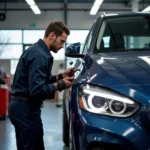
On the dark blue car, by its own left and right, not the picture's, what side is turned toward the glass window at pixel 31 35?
back

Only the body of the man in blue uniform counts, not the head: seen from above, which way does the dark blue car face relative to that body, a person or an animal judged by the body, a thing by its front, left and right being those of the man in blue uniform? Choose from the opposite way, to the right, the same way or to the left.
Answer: to the right

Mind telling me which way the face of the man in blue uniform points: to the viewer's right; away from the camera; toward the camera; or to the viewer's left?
to the viewer's right

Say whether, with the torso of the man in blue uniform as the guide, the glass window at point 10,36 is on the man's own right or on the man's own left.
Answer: on the man's own left

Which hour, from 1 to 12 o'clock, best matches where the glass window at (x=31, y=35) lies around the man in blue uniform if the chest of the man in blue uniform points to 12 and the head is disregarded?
The glass window is roughly at 9 o'clock from the man in blue uniform.

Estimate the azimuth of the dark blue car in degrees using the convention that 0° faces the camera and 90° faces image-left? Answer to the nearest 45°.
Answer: approximately 0°

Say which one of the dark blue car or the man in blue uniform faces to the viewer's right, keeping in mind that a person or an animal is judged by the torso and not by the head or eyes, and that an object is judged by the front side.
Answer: the man in blue uniform

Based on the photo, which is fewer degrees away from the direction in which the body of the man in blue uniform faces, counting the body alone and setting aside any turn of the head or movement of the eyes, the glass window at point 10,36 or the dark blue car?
the dark blue car

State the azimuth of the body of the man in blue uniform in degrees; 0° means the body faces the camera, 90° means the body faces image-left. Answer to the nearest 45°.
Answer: approximately 270°

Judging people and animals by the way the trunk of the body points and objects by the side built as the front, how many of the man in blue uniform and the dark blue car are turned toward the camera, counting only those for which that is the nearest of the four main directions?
1
